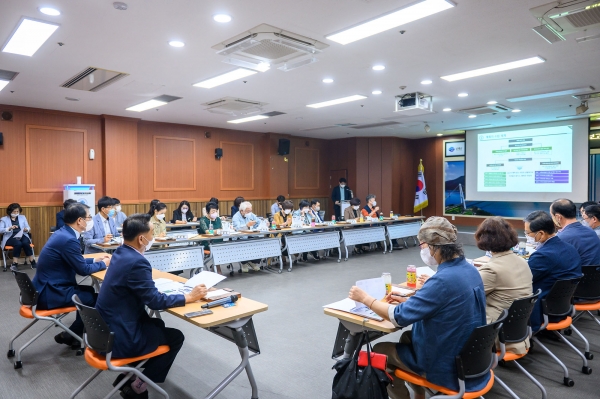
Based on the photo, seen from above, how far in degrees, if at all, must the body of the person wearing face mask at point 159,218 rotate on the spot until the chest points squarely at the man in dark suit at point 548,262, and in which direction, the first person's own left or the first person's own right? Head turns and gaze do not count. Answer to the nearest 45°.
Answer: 0° — they already face them

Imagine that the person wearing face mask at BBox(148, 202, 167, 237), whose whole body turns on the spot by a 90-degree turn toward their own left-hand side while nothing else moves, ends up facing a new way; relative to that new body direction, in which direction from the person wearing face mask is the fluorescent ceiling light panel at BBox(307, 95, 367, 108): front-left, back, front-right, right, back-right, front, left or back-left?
front-right

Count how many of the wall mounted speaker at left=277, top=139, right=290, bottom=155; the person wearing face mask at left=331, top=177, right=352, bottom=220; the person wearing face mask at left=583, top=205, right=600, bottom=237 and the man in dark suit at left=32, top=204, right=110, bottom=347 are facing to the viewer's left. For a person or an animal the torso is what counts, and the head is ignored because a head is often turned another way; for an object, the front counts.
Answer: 1

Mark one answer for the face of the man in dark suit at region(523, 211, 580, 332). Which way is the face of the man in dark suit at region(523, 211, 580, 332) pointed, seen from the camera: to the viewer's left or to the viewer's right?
to the viewer's left

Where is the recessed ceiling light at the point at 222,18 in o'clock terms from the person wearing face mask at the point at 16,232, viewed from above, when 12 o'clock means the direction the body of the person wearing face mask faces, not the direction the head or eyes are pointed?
The recessed ceiling light is roughly at 1 o'clock from the person wearing face mask.

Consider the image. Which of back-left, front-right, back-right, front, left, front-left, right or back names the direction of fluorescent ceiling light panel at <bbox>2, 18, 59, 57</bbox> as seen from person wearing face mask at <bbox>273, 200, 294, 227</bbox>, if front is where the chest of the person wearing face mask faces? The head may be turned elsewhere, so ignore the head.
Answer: right

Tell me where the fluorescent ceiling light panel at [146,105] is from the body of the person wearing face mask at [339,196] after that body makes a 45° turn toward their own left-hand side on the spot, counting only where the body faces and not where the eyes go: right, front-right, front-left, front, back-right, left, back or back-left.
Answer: right

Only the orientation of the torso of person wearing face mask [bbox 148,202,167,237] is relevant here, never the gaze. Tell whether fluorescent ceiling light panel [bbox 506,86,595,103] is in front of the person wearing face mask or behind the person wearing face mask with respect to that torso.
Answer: in front

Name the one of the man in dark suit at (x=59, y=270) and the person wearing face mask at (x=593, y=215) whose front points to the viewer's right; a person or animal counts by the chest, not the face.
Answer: the man in dark suit

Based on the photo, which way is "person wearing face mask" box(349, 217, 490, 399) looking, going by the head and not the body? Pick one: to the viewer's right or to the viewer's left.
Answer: to the viewer's left

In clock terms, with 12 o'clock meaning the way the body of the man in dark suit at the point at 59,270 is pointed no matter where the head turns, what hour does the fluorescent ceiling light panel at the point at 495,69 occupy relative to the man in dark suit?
The fluorescent ceiling light panel is roughly at 12 o'clock from the man in dark suit.

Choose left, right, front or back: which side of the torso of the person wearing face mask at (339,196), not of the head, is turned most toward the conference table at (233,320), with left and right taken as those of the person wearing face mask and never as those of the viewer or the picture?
front

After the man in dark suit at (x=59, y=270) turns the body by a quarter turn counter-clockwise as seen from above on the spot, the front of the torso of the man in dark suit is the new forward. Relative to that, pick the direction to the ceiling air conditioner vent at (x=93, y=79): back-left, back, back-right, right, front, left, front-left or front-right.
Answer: front

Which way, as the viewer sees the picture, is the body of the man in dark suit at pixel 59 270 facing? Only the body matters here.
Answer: to the viewer's right

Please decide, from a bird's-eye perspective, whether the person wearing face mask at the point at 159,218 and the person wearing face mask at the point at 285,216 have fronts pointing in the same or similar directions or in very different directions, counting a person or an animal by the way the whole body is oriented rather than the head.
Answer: same or similar directions

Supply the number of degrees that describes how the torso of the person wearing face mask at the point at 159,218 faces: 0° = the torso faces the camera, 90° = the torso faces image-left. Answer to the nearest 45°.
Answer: approximately 315°

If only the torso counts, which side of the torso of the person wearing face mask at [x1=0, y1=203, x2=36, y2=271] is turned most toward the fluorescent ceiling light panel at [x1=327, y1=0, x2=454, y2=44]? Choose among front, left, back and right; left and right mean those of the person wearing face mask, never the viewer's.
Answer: front

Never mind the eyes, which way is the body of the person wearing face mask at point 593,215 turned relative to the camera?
to the viewer's left

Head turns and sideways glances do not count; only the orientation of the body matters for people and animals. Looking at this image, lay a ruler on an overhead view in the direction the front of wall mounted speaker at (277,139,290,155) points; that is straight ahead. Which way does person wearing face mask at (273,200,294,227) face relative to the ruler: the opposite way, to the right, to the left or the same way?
the same way
